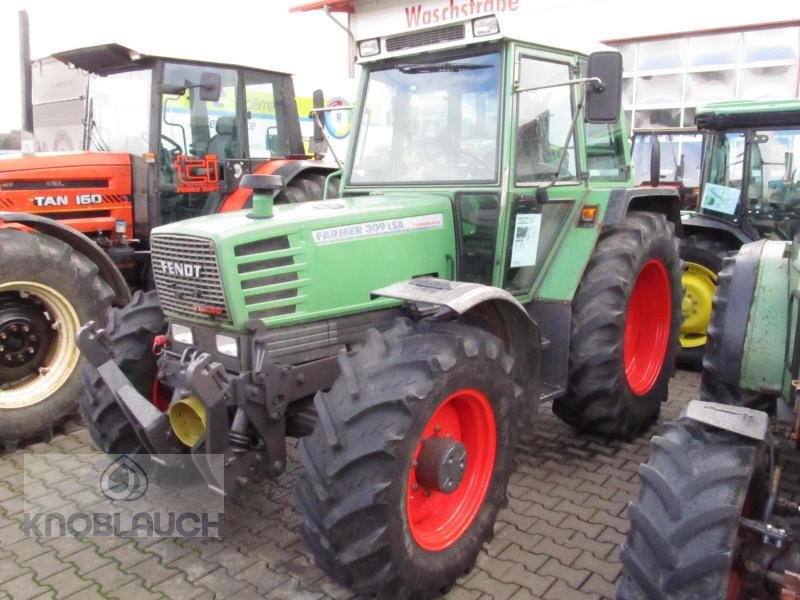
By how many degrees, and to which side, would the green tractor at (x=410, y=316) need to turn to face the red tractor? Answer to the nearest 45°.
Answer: approximately 90° to its right

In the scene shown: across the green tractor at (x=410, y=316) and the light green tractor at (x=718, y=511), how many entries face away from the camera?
0

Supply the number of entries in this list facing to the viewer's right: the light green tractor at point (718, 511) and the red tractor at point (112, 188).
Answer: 0

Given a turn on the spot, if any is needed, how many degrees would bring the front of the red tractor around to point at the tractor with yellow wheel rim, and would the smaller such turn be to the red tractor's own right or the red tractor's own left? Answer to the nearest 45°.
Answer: approximately 135° to the red tractor's own left

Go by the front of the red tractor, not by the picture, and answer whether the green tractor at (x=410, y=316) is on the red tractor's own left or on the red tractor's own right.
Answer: on the red tractor's own left

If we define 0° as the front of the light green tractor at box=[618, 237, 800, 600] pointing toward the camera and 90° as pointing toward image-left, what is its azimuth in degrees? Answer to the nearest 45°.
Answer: approximately 0°

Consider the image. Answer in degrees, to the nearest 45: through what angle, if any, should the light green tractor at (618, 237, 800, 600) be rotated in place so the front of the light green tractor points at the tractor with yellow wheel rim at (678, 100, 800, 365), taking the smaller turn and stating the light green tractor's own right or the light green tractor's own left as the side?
approximately 180°

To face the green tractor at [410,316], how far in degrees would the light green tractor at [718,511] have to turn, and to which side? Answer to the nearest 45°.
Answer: approximately 135° to its right

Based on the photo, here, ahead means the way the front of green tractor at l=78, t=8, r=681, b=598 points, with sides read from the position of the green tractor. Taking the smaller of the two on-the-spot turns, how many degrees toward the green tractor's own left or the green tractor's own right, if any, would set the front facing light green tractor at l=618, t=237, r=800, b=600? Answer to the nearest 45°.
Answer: approximately 90° to the green tractor's own left

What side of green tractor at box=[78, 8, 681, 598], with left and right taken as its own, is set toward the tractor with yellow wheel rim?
back
